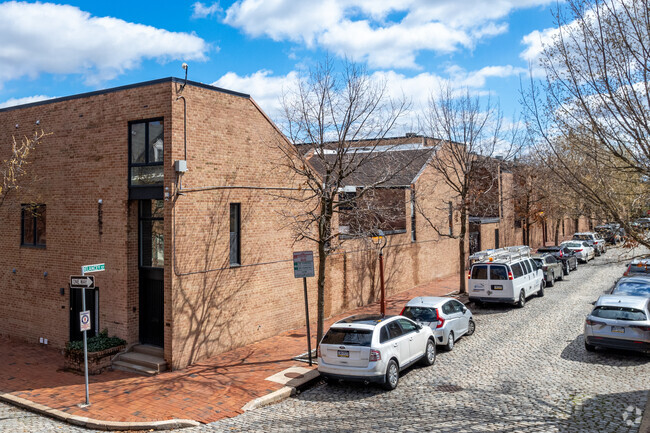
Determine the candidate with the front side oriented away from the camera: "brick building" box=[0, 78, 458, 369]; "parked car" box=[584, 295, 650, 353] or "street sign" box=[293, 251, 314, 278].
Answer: the parked car

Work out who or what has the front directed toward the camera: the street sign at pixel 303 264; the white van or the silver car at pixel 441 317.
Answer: the street sign

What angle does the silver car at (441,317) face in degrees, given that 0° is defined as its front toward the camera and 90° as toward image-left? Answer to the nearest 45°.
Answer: approximately 225°

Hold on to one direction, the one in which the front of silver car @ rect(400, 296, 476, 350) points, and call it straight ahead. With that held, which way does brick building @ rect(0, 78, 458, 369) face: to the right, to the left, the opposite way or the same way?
the opposite way

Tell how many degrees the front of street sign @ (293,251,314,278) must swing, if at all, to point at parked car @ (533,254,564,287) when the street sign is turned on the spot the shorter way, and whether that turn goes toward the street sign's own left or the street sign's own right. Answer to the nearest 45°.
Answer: approximately 135° to the street sign's own left

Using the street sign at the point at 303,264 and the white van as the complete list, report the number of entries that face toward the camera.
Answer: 1

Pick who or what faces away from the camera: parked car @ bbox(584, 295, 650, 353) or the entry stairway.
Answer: the parked car

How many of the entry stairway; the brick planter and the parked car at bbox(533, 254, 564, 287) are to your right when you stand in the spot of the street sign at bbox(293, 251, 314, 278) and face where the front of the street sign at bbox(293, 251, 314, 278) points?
2

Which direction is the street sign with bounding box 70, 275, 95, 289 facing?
toward the camera

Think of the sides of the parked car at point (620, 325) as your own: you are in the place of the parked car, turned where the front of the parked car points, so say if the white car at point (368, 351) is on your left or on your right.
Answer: on your left

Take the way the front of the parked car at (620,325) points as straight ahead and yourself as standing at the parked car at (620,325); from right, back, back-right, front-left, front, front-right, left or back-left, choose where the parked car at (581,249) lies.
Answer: front

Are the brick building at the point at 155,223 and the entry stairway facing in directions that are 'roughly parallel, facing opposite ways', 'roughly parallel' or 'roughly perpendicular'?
roughly parallel

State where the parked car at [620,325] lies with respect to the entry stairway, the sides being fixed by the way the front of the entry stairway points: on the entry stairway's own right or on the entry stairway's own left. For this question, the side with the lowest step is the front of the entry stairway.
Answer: on the entry stairway's own left

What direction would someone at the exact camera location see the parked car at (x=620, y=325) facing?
facing away from the viewer

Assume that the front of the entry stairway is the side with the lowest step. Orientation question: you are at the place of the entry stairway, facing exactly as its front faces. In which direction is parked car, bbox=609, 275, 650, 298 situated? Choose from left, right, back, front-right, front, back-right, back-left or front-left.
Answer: back-left

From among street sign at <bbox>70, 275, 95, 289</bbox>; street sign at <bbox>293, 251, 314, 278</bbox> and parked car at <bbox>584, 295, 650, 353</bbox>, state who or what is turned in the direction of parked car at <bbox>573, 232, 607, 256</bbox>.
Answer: parked car at <bbox>584, 295, 650, 353</bbox>
